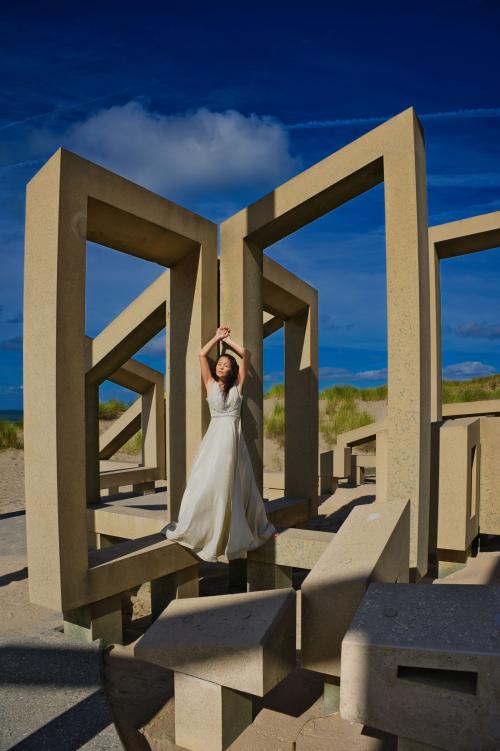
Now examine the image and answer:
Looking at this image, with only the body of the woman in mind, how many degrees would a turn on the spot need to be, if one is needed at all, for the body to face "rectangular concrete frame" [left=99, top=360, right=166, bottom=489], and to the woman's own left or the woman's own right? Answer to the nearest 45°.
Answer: approximately 180°

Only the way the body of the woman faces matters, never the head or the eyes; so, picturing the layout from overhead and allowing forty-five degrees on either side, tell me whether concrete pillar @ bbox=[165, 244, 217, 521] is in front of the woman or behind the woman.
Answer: behind

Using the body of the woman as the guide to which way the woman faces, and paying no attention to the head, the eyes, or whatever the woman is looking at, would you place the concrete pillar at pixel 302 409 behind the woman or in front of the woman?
behind

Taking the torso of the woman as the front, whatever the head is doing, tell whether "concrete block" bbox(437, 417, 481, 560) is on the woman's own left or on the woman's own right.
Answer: on the woman's own left

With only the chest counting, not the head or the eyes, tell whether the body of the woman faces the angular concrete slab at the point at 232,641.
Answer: yes

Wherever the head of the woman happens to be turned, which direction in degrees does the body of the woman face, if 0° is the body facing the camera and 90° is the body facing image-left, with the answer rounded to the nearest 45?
approximately 0°

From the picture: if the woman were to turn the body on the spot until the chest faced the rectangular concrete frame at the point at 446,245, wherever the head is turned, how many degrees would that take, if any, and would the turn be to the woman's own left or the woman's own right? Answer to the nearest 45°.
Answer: approximately 135° to the woman's own left

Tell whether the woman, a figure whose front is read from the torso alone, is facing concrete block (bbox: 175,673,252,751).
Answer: yes
